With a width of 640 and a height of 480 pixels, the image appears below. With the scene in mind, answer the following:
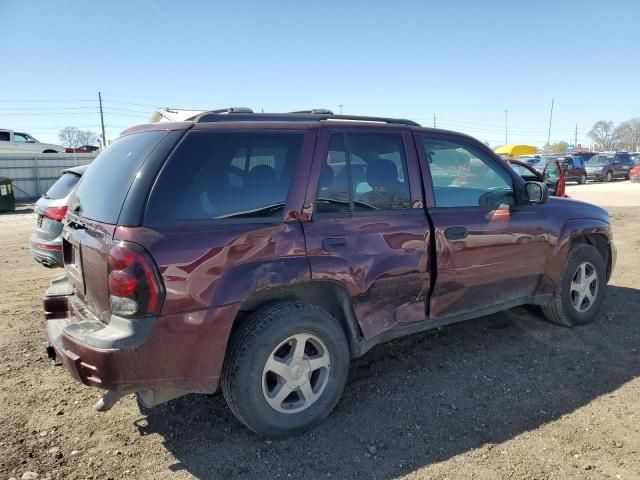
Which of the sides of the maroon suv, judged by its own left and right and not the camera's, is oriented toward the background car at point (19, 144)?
left

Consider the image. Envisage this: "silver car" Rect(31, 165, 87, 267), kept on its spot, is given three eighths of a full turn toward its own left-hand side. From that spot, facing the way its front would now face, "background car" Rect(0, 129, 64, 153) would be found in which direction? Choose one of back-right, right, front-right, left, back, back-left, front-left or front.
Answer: right

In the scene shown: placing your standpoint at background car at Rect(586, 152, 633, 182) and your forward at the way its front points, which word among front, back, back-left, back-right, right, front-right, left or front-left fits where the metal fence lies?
front

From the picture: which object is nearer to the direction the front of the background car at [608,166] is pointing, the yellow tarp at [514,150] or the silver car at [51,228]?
the silver car

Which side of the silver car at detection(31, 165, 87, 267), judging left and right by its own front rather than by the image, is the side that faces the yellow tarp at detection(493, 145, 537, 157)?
front

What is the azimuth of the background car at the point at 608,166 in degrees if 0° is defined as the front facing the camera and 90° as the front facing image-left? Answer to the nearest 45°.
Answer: approximately 45°

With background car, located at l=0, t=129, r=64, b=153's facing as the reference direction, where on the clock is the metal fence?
The metal fence is roughly at 3 o'clock from the background car.

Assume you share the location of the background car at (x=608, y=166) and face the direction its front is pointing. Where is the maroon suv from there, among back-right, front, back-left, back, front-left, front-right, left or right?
front-left

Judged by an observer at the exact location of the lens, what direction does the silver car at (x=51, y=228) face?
facing away from the viewer and to the right of the viewer

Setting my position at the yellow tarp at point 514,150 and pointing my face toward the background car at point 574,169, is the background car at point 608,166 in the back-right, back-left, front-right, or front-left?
front-left
